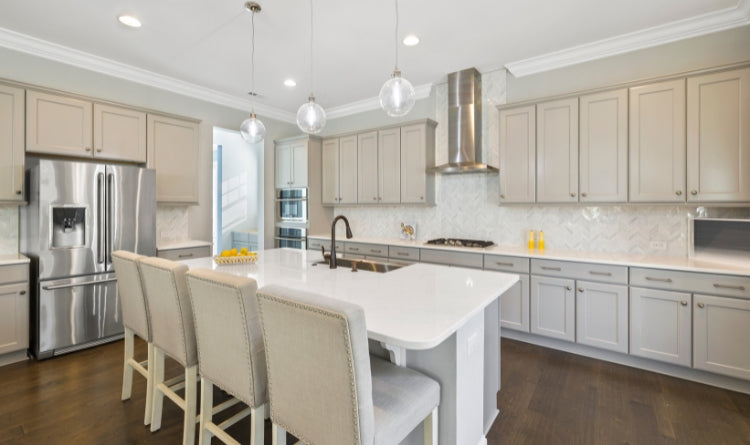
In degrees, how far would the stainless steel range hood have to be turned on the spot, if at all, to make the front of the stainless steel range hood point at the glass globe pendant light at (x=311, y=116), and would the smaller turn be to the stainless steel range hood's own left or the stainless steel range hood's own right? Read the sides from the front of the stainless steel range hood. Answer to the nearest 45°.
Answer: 0° — it already faces it

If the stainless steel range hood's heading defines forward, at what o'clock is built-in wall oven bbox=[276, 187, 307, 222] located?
The built-in wall oven is roughly at 2 o'clock from the stainless steel range hood.

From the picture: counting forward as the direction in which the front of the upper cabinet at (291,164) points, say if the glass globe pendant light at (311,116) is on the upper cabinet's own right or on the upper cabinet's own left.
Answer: on the upper cabinet's own left

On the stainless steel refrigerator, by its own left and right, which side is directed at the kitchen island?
front

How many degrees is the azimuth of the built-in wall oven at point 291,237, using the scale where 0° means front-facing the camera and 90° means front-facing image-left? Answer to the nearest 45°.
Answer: approximately 45°

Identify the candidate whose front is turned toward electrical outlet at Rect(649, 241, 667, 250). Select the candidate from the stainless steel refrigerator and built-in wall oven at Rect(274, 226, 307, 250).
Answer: the stainless steel refrigerator

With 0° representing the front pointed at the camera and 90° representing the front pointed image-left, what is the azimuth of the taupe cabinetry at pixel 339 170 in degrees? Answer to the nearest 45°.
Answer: approximately 45°

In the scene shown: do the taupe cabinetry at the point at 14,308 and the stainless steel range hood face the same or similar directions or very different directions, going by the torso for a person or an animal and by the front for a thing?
very different directions

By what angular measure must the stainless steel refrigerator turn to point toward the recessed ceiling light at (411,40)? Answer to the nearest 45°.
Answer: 0° — it already faces it

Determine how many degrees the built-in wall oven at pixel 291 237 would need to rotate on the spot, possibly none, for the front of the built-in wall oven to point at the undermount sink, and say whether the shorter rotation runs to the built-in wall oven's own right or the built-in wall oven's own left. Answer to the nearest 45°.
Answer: approximately 45° to the built-in wall oven's own left

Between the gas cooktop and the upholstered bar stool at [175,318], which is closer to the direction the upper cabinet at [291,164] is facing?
the upholstered bar stool

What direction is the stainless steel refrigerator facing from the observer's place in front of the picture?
facing the viewer and to the right of the viewer

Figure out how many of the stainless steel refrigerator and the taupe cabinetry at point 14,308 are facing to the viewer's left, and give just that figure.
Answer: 0

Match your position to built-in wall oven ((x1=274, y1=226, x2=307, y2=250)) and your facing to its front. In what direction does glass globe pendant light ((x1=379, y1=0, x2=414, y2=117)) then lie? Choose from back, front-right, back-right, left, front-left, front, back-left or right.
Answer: front-left

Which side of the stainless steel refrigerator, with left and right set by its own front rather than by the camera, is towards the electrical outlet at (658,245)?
front
